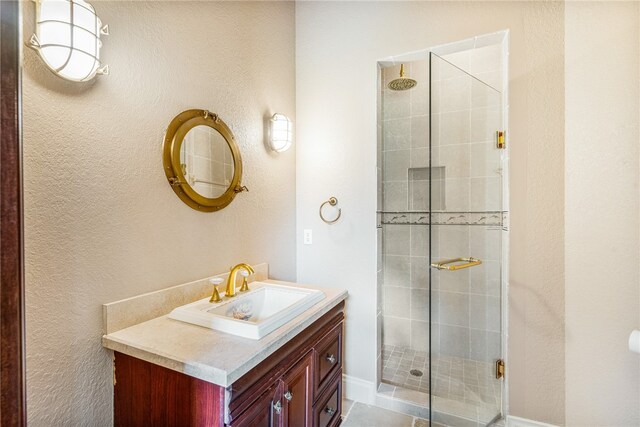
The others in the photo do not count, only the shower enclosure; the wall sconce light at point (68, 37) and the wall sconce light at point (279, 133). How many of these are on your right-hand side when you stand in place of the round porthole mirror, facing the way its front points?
1

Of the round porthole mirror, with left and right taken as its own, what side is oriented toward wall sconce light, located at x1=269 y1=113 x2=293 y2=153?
left

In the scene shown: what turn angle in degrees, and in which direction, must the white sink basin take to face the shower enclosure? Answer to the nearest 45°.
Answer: approximately 45° to its left

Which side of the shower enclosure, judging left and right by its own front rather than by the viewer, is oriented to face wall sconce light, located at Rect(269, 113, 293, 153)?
right

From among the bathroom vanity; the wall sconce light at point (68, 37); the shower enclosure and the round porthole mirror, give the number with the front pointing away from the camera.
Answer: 0

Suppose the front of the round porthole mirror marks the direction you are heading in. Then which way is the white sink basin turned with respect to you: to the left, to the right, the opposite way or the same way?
the same way

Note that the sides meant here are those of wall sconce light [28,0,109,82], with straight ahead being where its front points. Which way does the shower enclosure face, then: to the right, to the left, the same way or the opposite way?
to the right

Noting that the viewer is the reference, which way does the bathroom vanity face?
facing the viewer and to the right of the viewer

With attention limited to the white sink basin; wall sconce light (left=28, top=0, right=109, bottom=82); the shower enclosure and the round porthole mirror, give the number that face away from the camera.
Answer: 0

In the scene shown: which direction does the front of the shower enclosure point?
toward the camera

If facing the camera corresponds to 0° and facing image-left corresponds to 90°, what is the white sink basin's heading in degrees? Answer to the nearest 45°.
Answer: approximately 315°

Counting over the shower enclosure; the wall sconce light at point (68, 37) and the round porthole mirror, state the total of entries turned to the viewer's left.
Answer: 0
